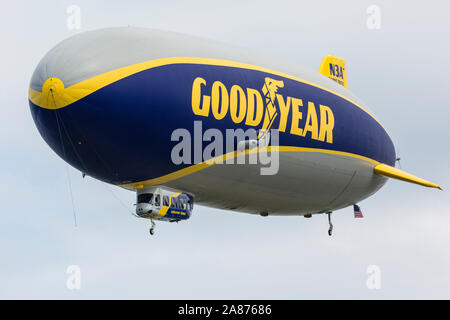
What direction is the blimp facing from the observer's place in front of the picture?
facing the viewer and to the left of the viewer
